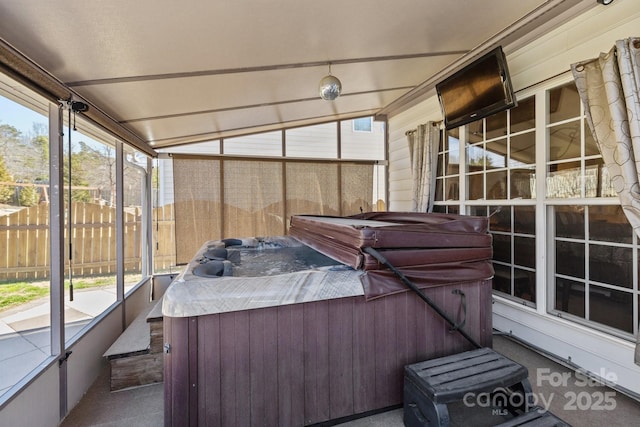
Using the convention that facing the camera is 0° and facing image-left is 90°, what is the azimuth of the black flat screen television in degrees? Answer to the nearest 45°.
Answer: approximately 45°

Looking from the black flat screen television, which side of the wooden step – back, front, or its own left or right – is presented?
back

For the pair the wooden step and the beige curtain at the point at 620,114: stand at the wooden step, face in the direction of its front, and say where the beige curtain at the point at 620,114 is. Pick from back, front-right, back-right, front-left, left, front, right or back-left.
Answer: back-left

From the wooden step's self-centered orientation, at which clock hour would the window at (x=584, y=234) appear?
The window is roughly at 7 o'clock from the wooden step.

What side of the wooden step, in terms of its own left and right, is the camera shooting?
left
